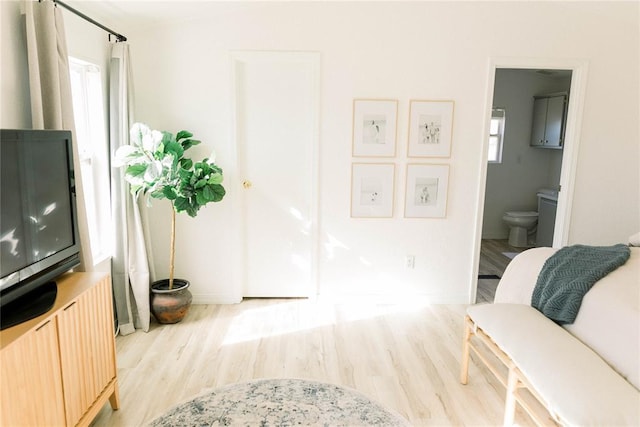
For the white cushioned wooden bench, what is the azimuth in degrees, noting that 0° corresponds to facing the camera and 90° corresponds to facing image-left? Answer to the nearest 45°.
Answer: approximately 45°

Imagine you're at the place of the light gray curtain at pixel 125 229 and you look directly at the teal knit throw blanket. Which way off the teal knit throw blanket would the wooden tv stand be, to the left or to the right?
right

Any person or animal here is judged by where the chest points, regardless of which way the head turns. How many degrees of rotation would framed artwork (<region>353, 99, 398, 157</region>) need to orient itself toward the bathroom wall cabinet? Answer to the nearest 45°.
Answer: approximately 135° to its left

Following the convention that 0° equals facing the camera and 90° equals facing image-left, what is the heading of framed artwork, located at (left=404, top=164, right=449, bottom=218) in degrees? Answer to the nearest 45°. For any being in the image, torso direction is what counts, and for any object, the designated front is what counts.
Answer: approximately 0°

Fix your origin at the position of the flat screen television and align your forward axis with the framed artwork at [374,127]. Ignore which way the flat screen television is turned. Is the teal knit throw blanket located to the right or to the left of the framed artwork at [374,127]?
right

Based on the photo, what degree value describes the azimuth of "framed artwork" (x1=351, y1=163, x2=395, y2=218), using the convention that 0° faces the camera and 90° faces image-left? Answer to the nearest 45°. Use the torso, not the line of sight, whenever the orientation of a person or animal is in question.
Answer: approximately 0°

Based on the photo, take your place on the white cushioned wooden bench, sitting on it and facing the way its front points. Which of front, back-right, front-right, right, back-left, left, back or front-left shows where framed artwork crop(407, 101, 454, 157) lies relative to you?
right

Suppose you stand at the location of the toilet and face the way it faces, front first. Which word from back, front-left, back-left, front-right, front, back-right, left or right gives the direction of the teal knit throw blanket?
front-left

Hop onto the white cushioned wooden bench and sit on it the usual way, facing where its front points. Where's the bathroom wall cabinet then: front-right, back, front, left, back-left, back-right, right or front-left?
back-right

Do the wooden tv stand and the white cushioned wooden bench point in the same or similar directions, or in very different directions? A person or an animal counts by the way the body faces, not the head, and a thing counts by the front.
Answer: very different directions

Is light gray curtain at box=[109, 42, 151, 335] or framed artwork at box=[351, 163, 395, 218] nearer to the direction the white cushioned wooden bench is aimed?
the light gray curtain

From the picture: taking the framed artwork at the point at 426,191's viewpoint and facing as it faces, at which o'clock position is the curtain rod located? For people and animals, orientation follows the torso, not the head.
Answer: The curtain rod is roughly at 2 o'clock from the framed artwork.
